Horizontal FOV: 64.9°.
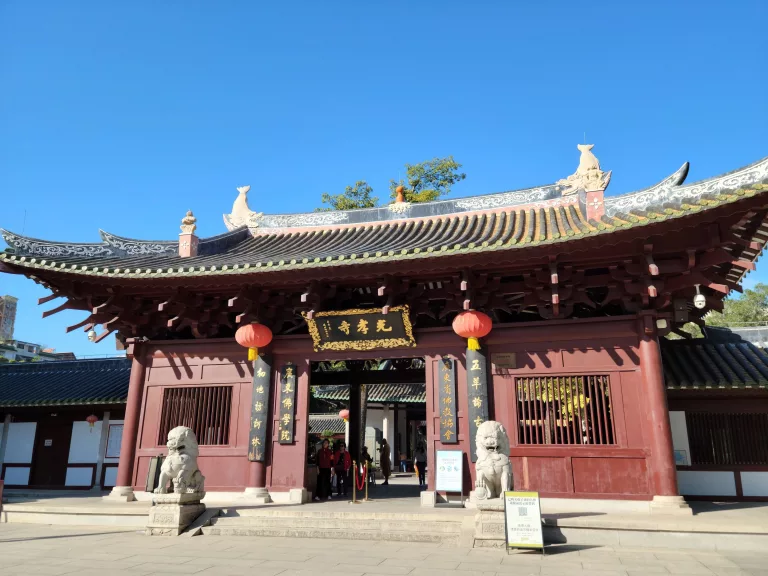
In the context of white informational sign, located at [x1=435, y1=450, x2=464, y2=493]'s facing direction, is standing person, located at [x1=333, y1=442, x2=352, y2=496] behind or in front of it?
behind

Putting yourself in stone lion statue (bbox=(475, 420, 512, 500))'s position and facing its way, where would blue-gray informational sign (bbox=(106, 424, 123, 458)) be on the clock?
The blue-gray informational sign is roughly at 4 o'clock from the stone lion statue.

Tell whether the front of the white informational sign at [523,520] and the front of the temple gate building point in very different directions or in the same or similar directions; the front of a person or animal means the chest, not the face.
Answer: same or similar directions

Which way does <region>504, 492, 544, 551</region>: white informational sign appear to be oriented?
toward the camera

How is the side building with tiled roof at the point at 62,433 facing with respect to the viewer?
toward the camera

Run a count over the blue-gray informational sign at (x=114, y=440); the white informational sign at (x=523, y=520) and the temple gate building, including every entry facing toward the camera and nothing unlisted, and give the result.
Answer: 3

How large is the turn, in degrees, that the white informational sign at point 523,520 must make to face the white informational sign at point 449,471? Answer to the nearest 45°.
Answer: approximately 135° to its right

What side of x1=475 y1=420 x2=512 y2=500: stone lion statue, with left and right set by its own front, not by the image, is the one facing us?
front

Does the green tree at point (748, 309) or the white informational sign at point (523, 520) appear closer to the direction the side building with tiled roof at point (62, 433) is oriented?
the white informational sign
